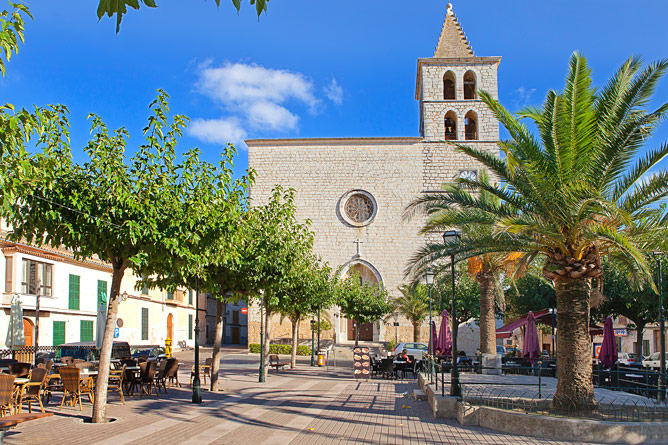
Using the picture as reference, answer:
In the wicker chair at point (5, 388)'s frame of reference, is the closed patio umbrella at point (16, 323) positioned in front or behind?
in front

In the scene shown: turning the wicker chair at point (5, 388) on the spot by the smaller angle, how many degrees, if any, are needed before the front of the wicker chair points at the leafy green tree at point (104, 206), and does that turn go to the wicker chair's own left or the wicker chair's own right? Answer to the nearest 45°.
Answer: approximately 45° to the wicker chair's own right

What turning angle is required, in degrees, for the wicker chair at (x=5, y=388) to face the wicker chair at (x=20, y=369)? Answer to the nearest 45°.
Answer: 0° — it already faces it

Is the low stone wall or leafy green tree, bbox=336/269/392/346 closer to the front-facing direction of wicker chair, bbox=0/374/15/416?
the leafy green tree
